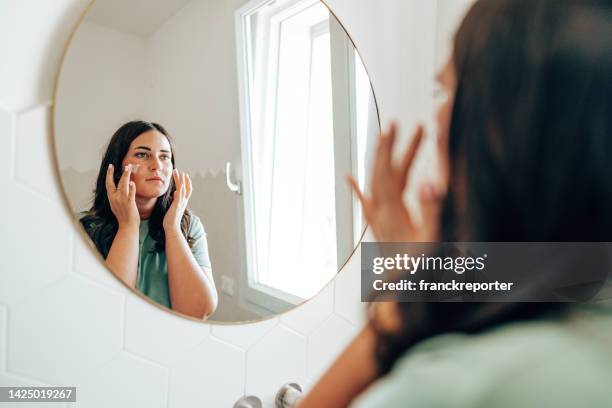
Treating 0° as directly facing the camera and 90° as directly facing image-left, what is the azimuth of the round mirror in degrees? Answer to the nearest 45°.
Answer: approximately 315°

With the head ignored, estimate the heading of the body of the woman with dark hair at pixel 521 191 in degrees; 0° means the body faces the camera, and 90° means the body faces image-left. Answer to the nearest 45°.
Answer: approximately 135°

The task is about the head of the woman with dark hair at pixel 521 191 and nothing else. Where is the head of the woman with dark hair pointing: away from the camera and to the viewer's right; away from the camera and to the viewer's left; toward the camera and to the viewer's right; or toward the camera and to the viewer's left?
away from the camera and to the viewer's left
